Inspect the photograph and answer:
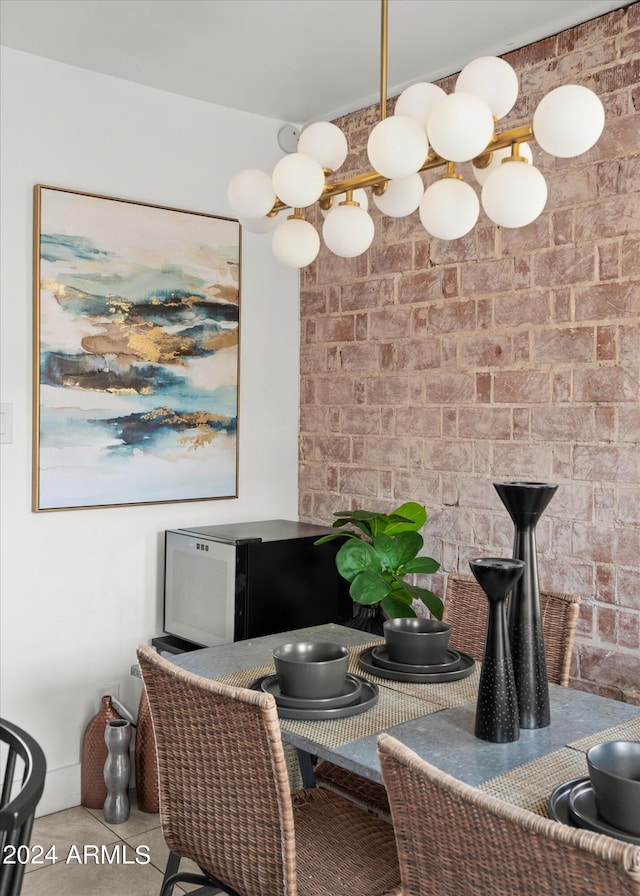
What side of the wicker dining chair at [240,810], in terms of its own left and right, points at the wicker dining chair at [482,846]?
right

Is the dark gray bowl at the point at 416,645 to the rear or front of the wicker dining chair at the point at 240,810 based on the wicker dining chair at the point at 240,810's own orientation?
to the front

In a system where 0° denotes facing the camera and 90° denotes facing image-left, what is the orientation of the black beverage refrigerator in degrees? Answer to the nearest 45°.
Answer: approximately 45°

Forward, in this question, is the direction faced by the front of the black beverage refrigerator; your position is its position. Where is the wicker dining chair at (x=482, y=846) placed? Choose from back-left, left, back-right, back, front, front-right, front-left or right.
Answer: front-left

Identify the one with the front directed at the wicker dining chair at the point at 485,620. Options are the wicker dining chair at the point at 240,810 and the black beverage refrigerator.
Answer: the wicker dining chair at the point at 240,810

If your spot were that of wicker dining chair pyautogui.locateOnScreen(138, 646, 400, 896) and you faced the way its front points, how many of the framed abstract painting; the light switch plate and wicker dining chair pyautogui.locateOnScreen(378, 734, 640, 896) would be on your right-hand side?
1

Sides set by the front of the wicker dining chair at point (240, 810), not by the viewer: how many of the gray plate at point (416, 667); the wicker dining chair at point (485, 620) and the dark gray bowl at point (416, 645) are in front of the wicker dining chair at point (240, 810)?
3

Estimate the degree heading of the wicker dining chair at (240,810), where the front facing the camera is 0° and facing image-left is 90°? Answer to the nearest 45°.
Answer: approximately 225°

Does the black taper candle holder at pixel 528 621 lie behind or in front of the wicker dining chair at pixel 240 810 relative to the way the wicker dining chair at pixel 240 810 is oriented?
in front

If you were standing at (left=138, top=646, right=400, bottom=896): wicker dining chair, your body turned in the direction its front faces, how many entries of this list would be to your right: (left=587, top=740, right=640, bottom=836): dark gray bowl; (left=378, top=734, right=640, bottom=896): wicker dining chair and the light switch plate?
2

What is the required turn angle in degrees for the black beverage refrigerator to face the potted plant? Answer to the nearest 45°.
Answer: approximately 90° to its left

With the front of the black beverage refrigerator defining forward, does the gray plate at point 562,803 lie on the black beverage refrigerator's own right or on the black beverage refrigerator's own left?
on the black beverage refrigerator's own left

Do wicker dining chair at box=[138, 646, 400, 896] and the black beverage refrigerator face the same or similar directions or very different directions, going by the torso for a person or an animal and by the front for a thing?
very different directions

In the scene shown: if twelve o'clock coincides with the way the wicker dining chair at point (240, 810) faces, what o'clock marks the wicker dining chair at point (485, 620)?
the wicker dining chair at point (485, 620) is roughly at 12 o'clock from the wicker dining chair at point (240, 810).
